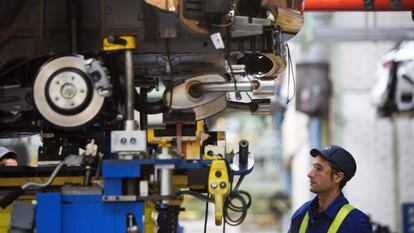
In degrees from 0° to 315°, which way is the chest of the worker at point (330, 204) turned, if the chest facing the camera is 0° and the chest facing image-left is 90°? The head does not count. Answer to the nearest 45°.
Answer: approximately 45°

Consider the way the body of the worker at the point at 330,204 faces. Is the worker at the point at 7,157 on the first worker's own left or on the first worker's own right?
on the first worker's own right

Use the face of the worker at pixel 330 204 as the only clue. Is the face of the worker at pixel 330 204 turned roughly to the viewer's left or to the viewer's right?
to the viewer's left
